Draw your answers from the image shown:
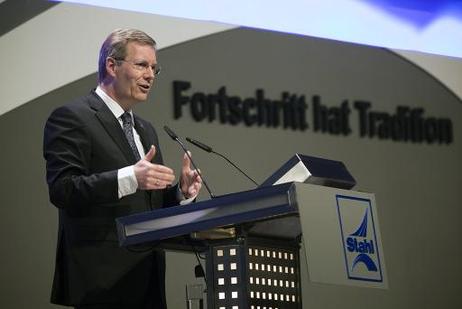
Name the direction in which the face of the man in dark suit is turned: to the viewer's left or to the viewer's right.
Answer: to the viewer's right

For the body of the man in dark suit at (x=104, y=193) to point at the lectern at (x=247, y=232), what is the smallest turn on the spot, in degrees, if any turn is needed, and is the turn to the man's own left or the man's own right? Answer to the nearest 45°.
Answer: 0° — they already face it

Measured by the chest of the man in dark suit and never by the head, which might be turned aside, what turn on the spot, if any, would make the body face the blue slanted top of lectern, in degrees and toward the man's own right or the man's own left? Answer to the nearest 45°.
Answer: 0° — they already face it

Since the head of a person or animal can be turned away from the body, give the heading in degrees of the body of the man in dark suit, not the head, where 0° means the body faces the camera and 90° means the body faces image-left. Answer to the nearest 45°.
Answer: approximately 315°
